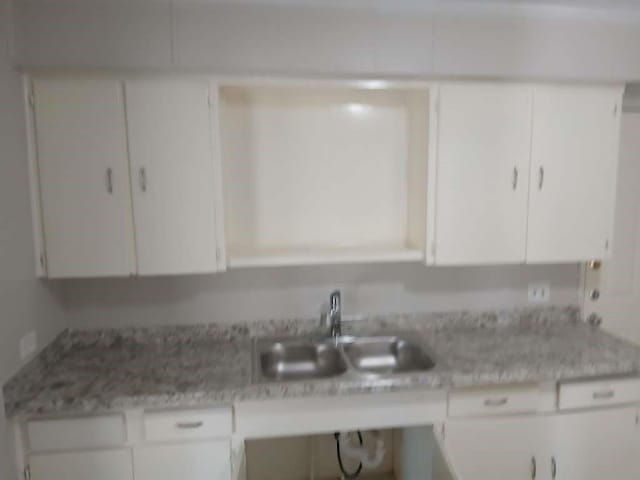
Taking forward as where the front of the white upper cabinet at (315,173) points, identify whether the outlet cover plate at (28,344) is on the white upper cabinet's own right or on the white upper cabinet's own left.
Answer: on the white upper cabinet's own right

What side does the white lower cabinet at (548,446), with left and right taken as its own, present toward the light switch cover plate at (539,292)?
back

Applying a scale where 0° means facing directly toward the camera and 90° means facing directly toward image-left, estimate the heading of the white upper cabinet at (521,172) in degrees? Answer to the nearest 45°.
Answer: approximately 0°

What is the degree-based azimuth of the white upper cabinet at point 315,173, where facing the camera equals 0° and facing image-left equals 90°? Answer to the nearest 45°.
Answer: approximately 0°
